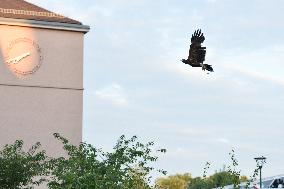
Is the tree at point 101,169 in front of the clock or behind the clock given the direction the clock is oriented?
in front

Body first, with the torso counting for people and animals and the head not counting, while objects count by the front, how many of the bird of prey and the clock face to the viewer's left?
1

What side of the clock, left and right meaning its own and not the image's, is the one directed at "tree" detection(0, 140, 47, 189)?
front

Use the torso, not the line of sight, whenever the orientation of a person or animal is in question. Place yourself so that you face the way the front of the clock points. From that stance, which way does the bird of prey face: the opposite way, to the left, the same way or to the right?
to the right

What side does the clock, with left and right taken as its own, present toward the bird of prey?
front

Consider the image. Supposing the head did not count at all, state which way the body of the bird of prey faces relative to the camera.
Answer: to the viewer's left
